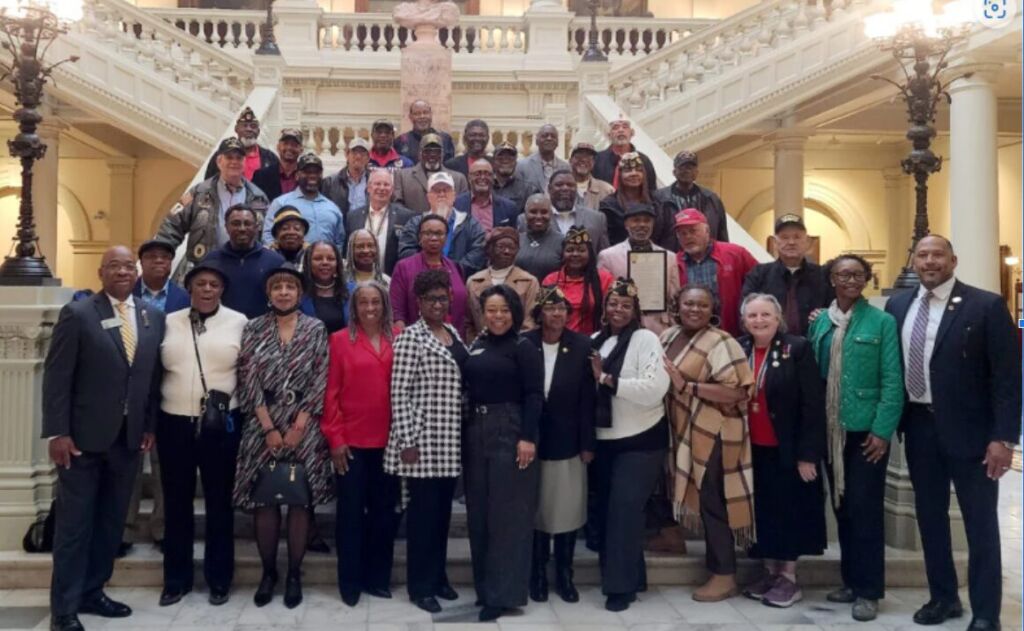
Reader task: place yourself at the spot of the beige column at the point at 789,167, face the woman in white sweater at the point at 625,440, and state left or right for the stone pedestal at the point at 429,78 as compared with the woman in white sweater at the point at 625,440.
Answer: right

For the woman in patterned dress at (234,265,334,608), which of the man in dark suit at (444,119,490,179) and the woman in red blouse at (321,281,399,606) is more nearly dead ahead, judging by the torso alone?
the woman in red blouse

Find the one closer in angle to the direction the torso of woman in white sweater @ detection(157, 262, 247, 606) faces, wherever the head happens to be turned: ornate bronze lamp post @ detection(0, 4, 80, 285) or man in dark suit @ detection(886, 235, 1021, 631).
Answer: the man in dark suit
